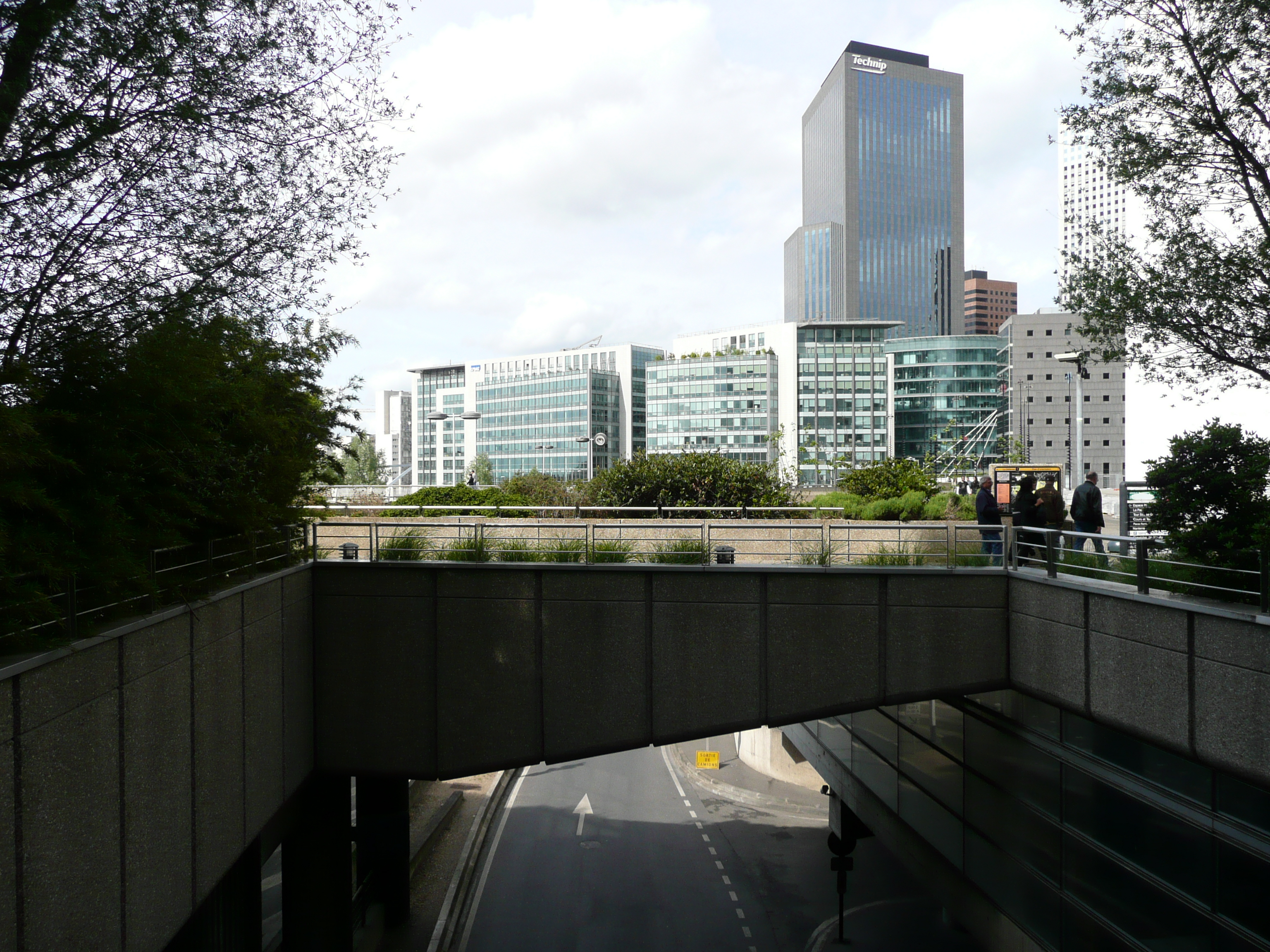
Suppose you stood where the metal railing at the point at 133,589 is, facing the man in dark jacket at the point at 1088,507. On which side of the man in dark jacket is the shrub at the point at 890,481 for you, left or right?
left

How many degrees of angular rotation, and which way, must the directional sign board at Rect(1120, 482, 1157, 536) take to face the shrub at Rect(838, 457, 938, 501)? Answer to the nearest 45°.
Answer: approximately 135° to its right

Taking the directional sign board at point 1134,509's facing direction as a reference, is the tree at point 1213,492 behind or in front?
in front

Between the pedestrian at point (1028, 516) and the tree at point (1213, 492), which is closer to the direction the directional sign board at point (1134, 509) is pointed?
the tree

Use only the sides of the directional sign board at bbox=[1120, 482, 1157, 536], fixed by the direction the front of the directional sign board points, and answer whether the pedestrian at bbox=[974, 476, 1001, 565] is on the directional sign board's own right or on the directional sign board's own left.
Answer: on the directional sign board's own right

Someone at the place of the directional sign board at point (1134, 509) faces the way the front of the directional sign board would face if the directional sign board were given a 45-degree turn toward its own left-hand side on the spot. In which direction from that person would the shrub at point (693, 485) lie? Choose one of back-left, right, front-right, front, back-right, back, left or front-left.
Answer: back

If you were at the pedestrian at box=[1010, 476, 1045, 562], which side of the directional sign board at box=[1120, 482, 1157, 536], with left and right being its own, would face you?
right

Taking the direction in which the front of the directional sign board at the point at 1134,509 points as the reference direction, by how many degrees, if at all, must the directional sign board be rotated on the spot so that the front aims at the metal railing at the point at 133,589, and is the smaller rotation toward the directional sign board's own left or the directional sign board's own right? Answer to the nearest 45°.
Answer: approximately 45° to the directional sign board's own right

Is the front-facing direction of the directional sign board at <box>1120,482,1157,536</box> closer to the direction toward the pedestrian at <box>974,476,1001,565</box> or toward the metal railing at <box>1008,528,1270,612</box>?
the metal railing

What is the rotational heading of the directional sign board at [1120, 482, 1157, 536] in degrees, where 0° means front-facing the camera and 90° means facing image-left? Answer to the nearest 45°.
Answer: approximately 0°

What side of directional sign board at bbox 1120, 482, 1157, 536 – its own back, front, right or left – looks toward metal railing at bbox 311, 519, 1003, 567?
right
